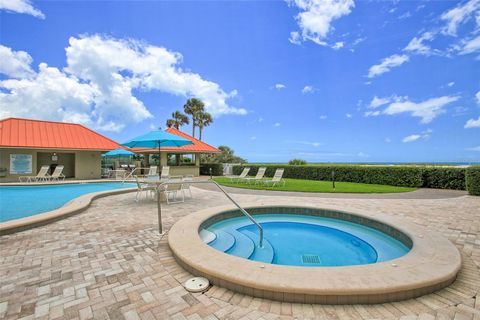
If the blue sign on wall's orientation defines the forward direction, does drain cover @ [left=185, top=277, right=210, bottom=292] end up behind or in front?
in front

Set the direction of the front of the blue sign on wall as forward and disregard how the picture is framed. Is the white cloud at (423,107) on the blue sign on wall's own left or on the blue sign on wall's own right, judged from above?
on the blue sign on wall's own left

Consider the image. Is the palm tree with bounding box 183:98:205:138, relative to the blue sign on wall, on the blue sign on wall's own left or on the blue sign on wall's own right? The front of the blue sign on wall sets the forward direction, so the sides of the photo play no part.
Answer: on the blue sign on wall's own left

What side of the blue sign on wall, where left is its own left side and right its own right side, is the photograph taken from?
front

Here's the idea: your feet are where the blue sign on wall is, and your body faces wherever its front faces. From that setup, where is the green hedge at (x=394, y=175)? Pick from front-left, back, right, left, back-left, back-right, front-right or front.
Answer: front-left

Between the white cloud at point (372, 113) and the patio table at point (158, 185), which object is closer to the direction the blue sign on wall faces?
the patio table

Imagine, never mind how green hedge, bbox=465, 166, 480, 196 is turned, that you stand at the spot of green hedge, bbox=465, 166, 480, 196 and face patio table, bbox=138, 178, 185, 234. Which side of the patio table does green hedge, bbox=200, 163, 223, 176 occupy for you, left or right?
right
